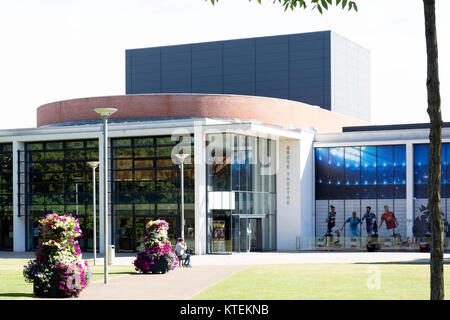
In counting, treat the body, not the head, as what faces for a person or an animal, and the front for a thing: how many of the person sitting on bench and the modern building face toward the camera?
1

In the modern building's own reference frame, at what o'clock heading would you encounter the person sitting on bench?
The person sitting on bench is roughly at 12 o'clock from the modern building.

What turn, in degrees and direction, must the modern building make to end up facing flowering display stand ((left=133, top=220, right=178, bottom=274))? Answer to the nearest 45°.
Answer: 0° — it already faces it

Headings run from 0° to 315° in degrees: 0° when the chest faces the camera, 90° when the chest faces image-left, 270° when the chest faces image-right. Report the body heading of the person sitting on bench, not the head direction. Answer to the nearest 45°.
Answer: approximately 270°

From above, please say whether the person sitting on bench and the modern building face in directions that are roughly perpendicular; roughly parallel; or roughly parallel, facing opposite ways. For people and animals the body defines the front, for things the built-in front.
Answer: roughly perpendicular

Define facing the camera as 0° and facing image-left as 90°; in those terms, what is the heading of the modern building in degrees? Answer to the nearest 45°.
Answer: approximately 0°

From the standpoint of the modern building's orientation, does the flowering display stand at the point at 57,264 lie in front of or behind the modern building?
in front
